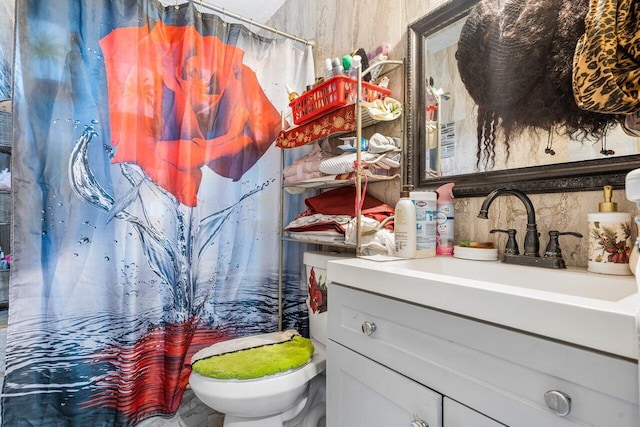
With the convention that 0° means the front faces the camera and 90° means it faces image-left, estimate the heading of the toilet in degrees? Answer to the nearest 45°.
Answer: approximately 45°

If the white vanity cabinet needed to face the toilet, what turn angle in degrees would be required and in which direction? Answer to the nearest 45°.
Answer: approximately 90° to its right

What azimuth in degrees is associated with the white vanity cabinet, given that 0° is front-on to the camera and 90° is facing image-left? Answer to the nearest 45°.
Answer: approximately 45°

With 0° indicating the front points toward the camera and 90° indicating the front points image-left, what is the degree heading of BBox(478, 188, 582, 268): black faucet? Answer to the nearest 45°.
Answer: approximately 45°
